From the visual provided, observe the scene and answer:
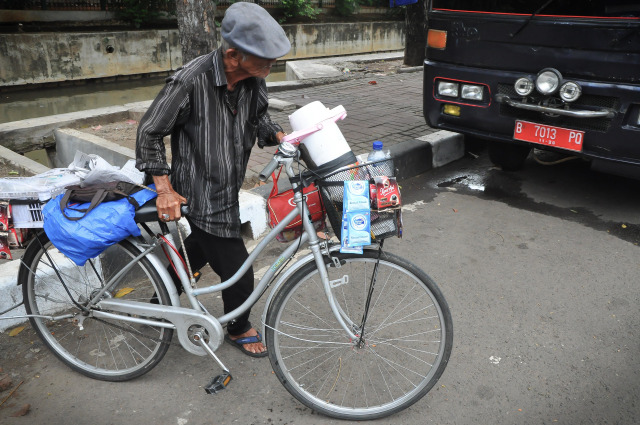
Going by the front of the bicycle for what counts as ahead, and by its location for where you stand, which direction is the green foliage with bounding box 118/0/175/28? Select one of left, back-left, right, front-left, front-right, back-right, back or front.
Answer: left

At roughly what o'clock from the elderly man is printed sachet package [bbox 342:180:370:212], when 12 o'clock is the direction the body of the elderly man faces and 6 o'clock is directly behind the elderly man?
The printed sachet package is roughly at 12 o'clock from the elderly man.

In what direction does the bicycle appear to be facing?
to the viewer's right

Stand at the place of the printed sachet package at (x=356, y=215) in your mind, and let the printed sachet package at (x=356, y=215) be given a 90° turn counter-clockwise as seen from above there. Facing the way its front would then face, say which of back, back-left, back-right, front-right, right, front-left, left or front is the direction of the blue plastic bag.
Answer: back

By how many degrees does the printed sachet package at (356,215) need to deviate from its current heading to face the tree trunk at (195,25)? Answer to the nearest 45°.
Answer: approximately 135° to its right

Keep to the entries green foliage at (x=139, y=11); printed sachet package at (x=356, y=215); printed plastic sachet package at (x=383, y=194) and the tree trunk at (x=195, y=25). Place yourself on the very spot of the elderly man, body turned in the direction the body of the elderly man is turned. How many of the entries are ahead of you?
2

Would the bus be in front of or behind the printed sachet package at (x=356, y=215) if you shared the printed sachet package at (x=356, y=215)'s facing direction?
behind

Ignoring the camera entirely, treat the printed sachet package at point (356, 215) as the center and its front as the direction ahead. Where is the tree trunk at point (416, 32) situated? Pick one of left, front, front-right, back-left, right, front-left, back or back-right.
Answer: back

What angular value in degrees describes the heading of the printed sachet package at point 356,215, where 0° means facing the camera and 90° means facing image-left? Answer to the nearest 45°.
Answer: approximately 0°
